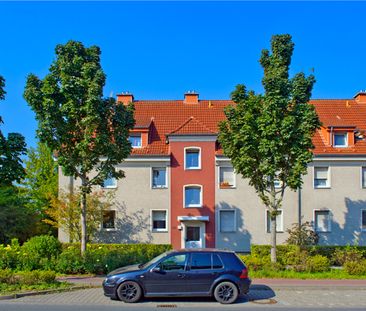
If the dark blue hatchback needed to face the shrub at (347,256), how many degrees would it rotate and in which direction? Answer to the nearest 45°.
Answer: approximately 135° to its right

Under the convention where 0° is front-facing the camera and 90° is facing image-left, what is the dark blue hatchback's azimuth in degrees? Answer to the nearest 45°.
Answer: approximately 90°

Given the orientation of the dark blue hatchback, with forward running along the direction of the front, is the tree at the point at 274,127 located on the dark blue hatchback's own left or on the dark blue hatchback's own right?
on the dark blue hatchback's own right

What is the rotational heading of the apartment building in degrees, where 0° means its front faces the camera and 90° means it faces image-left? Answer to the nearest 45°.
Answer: approximately 0°

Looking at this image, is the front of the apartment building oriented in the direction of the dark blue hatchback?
yes

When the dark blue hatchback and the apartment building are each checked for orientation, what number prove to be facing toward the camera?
1

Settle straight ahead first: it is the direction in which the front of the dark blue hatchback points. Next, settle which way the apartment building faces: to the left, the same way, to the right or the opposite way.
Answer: to the left
